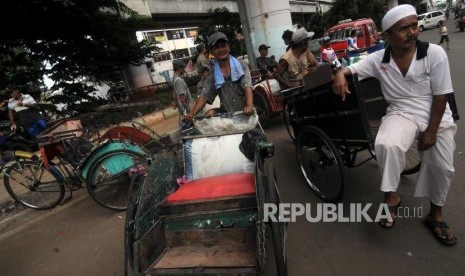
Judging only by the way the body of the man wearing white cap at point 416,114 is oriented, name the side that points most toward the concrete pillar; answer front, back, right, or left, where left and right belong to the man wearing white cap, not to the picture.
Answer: back

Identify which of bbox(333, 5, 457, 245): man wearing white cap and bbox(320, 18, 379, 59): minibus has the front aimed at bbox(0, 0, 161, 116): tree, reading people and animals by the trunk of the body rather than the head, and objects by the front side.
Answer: the minibus

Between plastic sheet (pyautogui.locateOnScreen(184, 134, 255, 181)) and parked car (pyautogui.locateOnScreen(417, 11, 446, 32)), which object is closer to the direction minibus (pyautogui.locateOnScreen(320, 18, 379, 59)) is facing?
the plastic sheet

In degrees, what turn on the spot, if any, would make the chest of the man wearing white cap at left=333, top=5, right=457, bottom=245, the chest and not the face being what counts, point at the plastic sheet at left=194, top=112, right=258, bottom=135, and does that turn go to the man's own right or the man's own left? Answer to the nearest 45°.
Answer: approximately 90° to the man's own right

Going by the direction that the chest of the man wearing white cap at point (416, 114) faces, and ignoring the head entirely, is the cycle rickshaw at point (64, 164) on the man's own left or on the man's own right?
on the man's own right

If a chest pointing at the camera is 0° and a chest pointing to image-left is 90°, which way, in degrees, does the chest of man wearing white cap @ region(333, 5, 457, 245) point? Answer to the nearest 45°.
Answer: approximately 0°

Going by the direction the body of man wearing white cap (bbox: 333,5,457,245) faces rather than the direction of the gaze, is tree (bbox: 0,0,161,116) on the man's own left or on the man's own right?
on the man's own right
